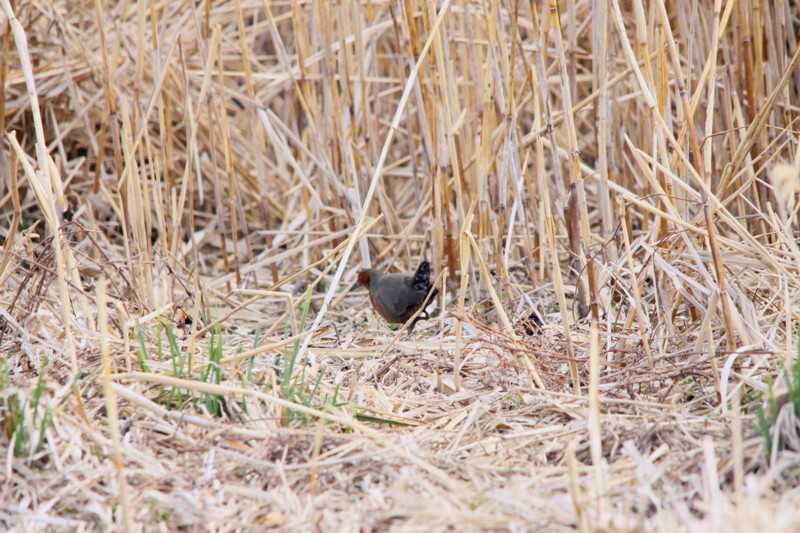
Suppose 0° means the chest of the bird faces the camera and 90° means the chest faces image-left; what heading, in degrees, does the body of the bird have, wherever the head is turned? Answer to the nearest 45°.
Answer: approximately 90°
